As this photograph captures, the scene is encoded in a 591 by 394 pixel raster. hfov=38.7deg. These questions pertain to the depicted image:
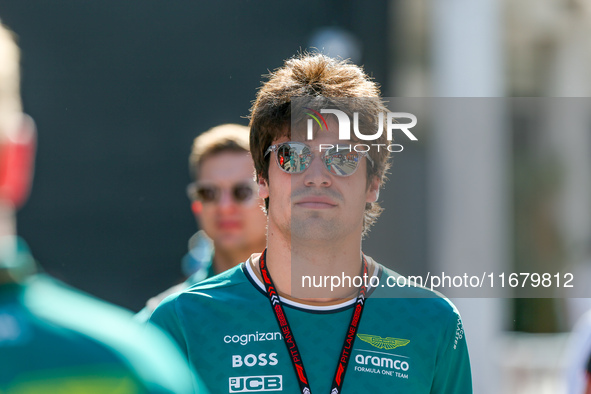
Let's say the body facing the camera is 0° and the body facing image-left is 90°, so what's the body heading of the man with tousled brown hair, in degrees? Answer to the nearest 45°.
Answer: approximately 0°

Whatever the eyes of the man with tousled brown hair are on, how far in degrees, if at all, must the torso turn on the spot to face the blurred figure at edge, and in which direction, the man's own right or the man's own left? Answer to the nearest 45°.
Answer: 0° — they already face them

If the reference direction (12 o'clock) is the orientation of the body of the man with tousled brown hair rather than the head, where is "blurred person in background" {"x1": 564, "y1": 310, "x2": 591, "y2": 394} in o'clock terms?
The blurred person in background is roughly at 8 o'clock from the man with tousled brown hair.

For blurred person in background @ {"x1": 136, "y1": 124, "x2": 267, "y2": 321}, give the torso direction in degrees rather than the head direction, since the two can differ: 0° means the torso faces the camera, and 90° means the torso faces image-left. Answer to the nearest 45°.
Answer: approximately 0°

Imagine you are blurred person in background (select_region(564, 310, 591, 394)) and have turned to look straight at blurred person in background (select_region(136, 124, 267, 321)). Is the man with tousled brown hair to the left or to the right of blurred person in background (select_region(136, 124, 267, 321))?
left

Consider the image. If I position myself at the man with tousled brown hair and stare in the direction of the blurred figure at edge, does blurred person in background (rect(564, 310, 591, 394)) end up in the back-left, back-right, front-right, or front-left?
back-left

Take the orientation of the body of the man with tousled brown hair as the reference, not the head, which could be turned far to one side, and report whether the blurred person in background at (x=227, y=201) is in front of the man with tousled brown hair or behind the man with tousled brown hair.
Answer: behind

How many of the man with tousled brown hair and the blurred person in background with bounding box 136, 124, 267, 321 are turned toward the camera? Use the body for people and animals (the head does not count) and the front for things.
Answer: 2

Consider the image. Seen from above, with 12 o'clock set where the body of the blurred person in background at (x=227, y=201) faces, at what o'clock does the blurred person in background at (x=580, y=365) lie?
the blurred person in background at (x=580, y=365) is roughly at 10 o'clock from the blurred person in background at (x=227, y=201).
